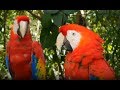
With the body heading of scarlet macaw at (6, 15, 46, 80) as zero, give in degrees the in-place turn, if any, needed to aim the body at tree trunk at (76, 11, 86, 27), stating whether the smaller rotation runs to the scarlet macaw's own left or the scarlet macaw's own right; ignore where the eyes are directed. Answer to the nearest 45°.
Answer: approximately 90° to the scarlet macaw's own left

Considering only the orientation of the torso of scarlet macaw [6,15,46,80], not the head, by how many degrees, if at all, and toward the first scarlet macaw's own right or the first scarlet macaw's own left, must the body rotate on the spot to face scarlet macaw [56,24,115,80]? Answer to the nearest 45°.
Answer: approximately 90° to the first scarlet macaw's own left

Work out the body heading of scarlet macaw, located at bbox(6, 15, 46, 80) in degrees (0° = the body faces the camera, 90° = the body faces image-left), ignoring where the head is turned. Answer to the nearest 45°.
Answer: approximately 0°
